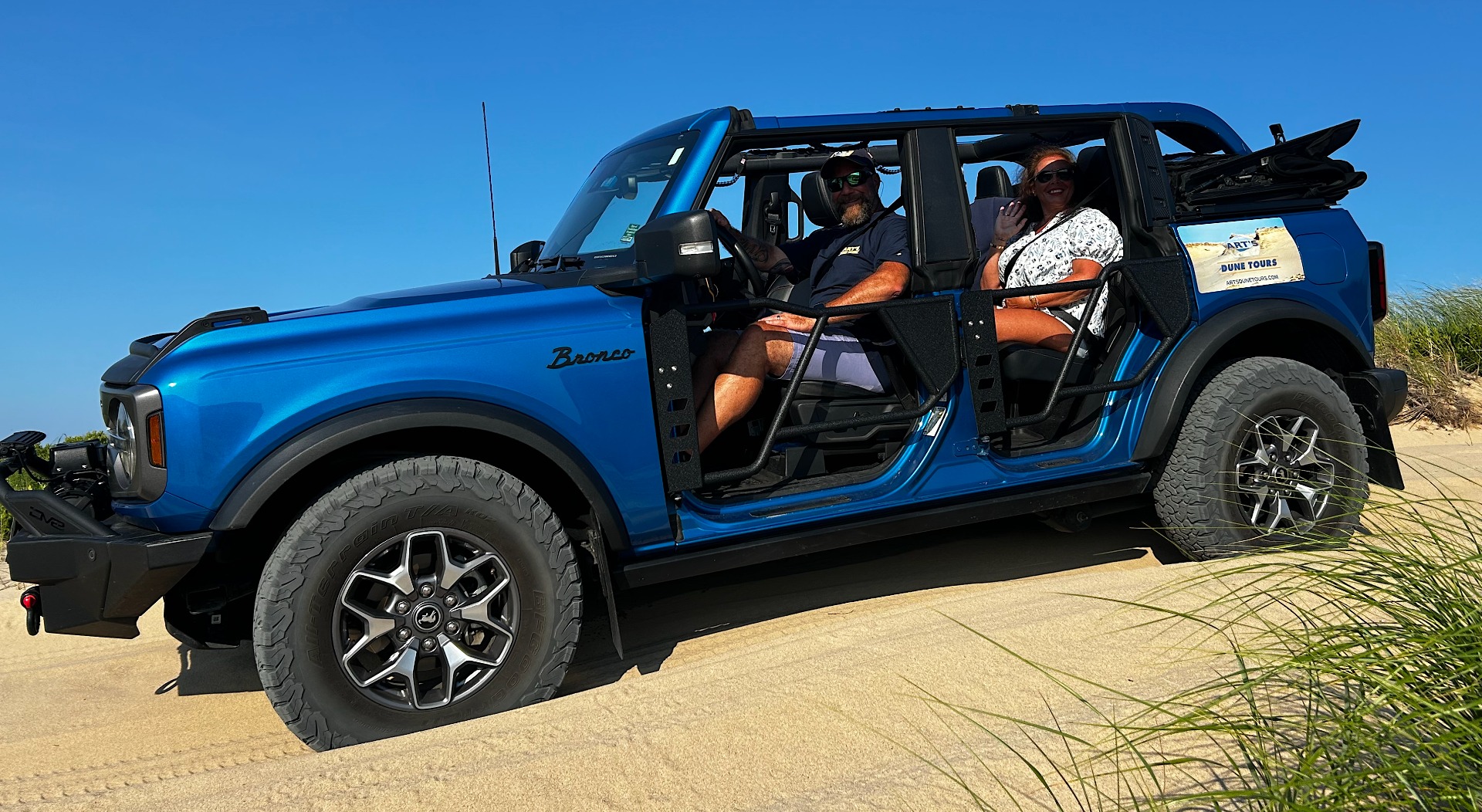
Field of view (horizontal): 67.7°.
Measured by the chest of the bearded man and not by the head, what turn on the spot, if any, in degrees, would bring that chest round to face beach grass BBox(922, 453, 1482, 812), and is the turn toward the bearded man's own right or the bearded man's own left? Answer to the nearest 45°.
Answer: approximately 90° to the bearded man's own left

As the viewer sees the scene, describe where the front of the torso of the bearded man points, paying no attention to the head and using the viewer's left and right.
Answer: facing the viewer and to the left of the viewer

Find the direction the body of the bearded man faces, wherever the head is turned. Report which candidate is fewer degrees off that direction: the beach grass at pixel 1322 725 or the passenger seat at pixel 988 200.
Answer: the beach grass

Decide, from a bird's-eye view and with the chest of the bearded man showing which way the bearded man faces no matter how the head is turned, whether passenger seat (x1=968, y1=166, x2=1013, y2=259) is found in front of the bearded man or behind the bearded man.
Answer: behind
